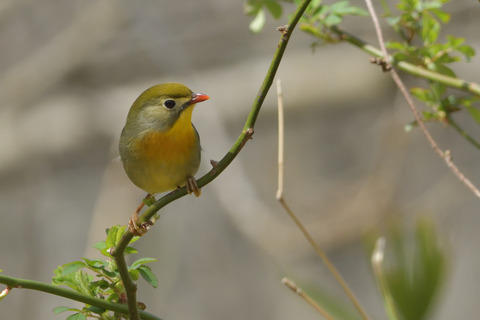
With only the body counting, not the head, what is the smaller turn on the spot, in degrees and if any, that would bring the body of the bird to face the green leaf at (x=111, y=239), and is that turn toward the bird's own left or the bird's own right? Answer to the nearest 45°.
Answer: approximately 90° to the bird's own right

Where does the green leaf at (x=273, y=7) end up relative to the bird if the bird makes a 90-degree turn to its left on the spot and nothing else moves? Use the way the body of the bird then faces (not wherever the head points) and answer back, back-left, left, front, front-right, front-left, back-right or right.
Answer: front-right

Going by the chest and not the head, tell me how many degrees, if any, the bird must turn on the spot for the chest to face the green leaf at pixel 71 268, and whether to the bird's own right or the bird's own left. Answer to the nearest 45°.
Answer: approximately 90° to the bird's own right

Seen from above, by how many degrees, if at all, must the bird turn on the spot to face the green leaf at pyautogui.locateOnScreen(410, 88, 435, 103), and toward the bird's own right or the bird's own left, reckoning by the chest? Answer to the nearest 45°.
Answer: approximately 45° to the bird's own left

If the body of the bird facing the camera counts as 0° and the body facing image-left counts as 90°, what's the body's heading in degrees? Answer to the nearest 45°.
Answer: approximately 315°

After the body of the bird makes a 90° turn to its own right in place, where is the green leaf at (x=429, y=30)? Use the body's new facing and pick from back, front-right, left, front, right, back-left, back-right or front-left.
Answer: back-left
